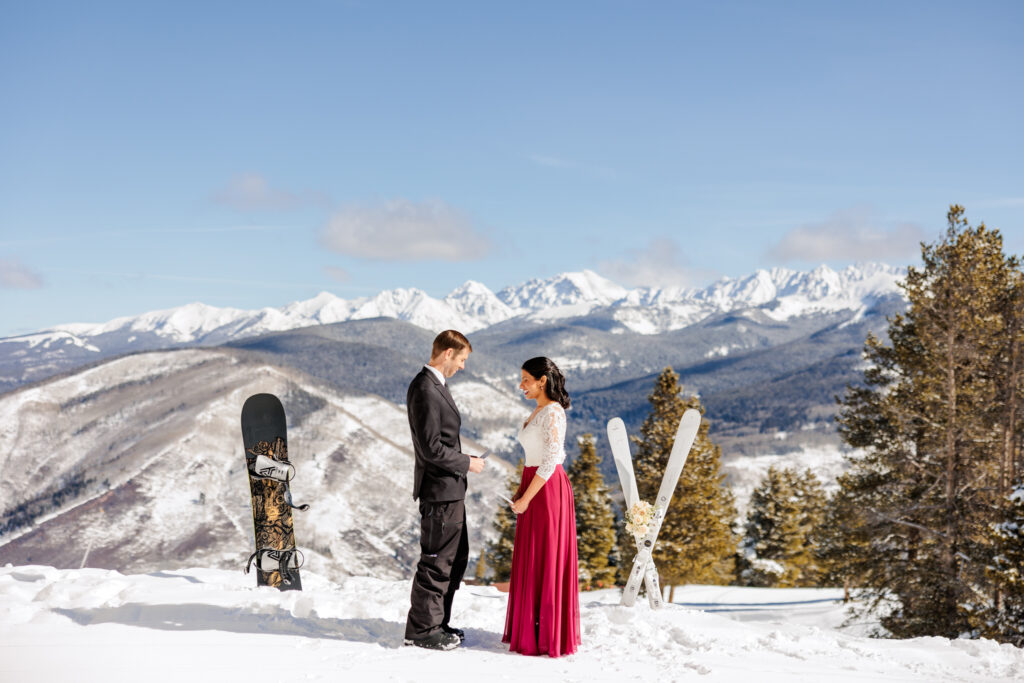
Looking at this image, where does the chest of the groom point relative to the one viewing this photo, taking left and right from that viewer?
facing to the right of the viewer

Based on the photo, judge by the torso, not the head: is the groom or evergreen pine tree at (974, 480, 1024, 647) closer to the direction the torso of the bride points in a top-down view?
the groom

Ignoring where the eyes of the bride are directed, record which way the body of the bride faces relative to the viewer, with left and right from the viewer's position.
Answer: facing to the left of the viewer

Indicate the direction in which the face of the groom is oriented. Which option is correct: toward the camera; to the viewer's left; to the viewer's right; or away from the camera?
to the viewer's right

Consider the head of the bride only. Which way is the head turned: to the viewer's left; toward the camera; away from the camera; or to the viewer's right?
to the viewer's left

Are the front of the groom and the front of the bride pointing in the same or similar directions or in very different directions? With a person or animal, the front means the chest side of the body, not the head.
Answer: very different directions

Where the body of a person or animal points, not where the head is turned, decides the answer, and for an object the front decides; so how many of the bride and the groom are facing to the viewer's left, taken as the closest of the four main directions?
1

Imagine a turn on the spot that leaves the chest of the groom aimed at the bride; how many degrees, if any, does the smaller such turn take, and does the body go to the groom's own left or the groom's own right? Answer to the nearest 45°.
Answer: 0° — they already face them

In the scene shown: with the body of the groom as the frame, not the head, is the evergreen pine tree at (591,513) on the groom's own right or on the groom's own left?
on the groom's own left

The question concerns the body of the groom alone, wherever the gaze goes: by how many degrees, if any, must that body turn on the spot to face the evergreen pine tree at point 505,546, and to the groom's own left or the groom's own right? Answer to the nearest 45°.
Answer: approximately 90° to the groom's own left
